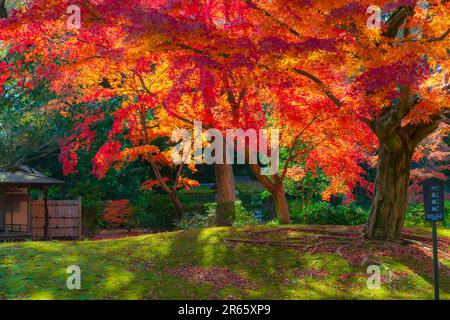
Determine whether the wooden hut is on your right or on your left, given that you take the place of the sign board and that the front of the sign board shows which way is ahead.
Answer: on your right

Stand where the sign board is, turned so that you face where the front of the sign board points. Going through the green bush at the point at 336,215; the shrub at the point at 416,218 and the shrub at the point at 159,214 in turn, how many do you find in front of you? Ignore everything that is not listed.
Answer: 0

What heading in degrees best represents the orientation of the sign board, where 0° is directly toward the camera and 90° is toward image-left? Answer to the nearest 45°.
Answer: approximately 0°

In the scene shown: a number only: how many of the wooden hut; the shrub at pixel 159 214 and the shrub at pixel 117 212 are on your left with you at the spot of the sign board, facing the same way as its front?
0

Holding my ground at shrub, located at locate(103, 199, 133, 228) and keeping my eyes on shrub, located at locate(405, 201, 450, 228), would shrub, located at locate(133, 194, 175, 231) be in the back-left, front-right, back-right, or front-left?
front-right

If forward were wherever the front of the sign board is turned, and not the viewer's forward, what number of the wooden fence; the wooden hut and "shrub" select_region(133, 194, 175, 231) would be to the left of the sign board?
0

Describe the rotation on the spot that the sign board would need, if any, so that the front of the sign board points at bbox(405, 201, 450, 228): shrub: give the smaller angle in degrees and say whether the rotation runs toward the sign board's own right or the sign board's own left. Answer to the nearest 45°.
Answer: approximately 180°

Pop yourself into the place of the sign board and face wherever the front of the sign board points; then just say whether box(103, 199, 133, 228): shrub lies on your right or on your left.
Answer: on your right

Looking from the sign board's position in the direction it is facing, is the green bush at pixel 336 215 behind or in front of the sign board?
behind

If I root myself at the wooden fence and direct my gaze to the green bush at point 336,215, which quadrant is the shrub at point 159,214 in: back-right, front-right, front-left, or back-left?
front-left

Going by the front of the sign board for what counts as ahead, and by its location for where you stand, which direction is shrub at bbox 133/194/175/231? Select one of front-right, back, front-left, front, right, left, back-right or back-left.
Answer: back-right

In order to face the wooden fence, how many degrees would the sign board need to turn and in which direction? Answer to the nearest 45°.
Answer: approximately 135° to its right

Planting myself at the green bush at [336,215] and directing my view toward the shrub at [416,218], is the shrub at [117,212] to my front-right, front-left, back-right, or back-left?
back-left
